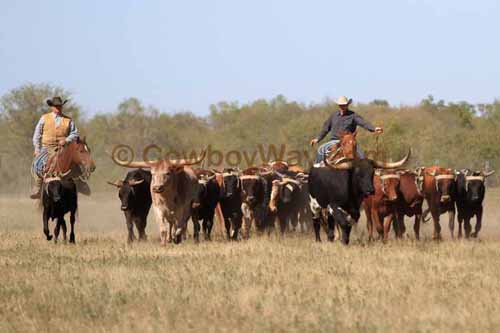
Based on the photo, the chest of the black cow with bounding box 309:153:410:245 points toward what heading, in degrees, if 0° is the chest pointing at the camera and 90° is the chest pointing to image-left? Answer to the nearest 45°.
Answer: approximately 315°

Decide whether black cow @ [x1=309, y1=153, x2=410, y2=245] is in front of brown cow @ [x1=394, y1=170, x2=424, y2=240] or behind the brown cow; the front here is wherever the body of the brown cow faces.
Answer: in front

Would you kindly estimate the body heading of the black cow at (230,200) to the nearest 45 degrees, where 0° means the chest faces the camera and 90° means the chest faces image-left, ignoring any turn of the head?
approximately 0°

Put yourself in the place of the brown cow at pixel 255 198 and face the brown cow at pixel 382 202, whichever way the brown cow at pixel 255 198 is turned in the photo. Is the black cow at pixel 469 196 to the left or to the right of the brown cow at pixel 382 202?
left

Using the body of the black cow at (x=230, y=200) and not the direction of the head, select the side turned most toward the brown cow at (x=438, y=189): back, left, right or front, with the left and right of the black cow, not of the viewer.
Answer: left

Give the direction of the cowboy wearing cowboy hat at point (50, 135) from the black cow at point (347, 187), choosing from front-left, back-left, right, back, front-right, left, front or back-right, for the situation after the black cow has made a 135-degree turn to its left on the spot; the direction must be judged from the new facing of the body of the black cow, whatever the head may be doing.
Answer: left

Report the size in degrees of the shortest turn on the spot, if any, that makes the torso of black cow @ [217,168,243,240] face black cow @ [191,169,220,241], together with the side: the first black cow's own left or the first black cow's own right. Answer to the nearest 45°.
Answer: approximately 45° to the first black cow's own right

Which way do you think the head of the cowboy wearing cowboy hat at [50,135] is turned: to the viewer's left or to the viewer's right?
to the viewer's right

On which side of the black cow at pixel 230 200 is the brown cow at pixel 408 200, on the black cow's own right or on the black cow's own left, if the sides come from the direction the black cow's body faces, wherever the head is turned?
on the black cow's own left
